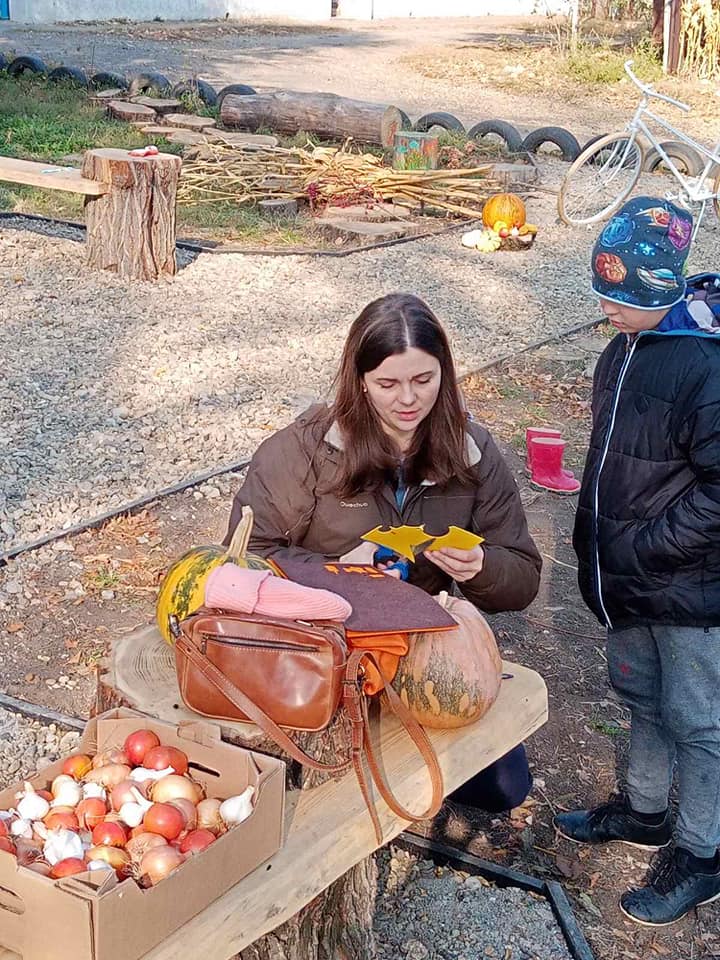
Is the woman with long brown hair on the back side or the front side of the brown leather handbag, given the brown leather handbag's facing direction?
on the back side

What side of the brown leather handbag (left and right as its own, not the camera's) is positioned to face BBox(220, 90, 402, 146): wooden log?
back

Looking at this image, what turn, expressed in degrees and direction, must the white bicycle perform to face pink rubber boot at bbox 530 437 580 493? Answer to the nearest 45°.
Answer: approximately 45° to its left

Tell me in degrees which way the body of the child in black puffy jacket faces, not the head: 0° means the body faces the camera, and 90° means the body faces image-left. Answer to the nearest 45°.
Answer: approximately 45°

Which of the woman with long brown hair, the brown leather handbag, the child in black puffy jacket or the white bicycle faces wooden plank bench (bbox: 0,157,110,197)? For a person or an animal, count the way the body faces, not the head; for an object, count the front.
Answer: the white bicycle

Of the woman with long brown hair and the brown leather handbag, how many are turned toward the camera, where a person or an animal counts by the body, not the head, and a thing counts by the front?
2
